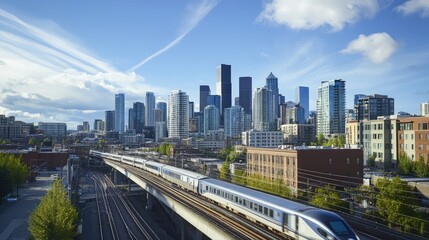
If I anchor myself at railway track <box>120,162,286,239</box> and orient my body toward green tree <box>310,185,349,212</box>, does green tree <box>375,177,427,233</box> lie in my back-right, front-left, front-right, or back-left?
front-right

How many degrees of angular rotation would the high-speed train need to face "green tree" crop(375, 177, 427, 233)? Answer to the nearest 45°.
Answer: approximately 90° to its left

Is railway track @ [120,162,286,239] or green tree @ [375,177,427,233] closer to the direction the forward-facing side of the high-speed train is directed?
the green tree

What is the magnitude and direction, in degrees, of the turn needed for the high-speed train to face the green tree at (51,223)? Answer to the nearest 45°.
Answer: approximately 135° to its right

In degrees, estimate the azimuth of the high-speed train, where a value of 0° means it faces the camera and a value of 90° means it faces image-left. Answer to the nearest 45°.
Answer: approximately 315°

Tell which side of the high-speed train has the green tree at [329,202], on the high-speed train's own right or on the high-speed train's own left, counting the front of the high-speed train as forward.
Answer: on the high-speed train's own left
